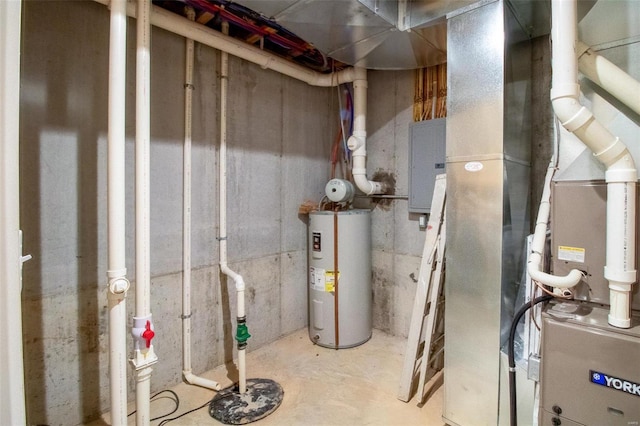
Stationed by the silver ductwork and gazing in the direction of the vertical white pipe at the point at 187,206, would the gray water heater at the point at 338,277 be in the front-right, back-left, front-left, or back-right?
front-right

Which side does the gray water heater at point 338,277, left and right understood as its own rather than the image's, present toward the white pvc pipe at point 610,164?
left

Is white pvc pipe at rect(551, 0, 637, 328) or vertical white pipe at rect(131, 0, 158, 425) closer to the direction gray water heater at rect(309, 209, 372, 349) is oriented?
the vertical white pipe

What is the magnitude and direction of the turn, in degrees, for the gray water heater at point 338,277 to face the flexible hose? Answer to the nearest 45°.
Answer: approximately 90° to its left

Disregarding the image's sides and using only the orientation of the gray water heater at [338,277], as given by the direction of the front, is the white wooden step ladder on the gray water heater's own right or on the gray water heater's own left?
on the gray water heater's own left

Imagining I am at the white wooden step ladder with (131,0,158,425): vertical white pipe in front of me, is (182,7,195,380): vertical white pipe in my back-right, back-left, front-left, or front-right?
front-right

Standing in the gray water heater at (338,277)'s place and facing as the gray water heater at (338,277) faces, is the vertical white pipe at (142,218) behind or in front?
in front

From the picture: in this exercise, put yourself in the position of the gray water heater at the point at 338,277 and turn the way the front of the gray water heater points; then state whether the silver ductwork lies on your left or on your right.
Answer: on your left

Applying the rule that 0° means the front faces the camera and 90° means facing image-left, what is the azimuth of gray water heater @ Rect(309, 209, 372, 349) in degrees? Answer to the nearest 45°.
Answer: approximately 45°

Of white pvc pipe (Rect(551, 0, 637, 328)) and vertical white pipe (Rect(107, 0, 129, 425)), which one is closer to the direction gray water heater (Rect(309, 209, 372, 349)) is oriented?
the vertical white pipe
